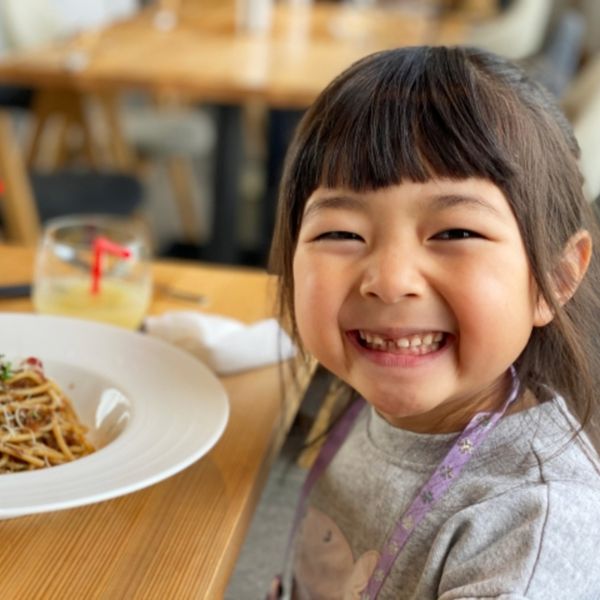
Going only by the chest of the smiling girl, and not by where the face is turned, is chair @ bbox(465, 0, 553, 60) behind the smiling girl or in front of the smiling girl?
behind

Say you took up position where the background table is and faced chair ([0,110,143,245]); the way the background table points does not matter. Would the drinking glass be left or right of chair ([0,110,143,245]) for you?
left

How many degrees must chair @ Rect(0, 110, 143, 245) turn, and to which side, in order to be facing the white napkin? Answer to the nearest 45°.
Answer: approximately 90° to its right

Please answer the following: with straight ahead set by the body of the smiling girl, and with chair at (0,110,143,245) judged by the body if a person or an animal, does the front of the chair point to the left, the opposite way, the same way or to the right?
the opposite way
